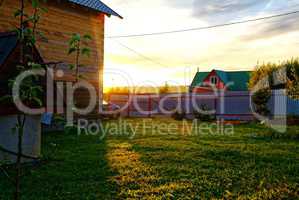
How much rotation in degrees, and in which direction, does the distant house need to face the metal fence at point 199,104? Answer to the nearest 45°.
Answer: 0° — it already faces it

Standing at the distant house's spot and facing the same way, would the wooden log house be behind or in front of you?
in front

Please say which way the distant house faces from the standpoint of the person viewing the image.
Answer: facing the viewer

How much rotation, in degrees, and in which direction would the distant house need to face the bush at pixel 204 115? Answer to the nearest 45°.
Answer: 0° — it already faces it
